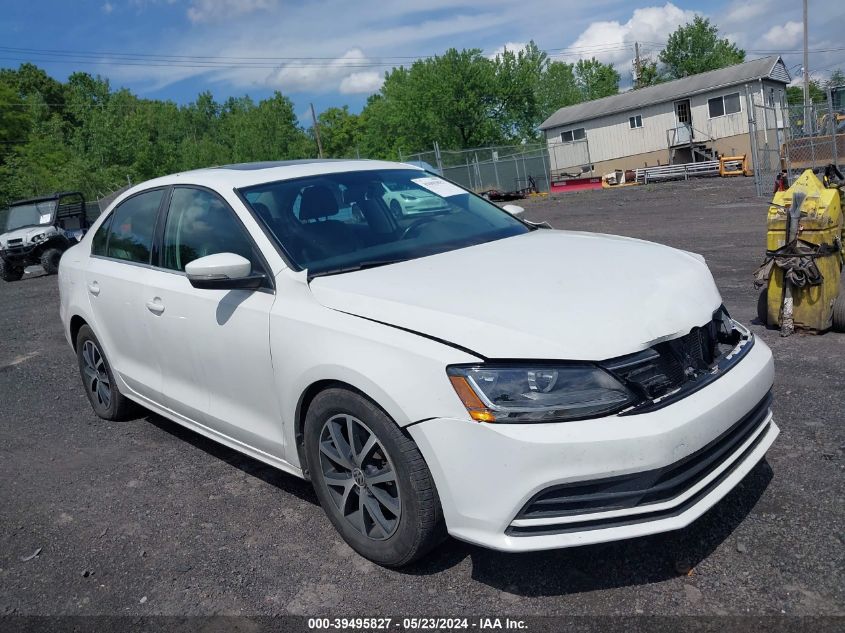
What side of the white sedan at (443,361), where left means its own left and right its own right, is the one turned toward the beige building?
left

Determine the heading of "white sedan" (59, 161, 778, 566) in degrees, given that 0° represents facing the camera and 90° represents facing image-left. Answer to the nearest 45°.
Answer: approximately 315°

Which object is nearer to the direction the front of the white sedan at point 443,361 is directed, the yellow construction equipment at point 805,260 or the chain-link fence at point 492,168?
the yellow construction equipment

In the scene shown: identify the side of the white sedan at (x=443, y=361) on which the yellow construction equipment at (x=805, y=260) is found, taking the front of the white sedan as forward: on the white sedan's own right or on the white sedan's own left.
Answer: on the white sedan's own left

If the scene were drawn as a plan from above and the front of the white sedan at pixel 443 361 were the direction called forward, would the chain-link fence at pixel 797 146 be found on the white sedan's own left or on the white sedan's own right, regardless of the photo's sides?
on the white sedan's own left

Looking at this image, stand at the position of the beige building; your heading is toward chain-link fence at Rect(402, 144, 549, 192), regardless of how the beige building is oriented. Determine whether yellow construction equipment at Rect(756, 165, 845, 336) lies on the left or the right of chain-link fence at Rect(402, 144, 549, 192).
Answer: left

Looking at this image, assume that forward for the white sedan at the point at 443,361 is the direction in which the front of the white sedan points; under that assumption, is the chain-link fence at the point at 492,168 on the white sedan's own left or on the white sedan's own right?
on the white sedan's own left
